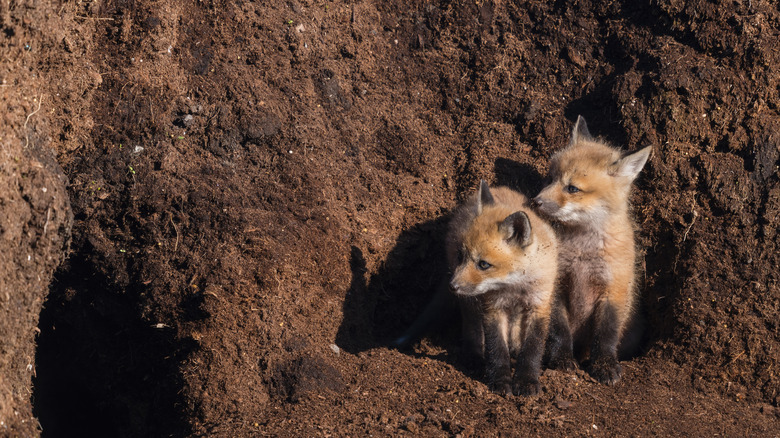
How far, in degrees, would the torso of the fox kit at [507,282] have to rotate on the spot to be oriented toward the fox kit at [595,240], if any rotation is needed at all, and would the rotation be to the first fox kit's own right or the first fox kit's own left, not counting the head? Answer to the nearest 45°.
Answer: approximately 135° to the first fox kit's own left

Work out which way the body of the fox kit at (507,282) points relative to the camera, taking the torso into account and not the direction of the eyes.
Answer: toward the camera
